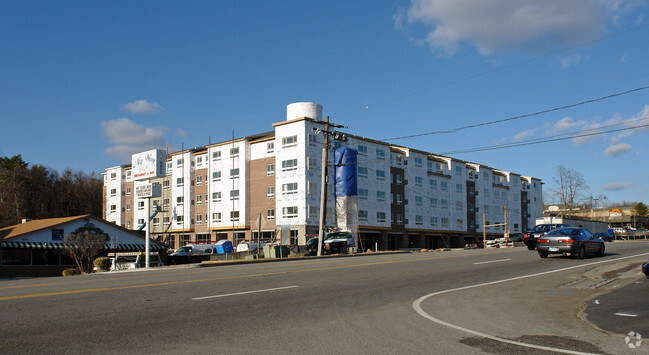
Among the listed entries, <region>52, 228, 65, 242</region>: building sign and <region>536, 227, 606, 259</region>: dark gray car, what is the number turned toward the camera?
1

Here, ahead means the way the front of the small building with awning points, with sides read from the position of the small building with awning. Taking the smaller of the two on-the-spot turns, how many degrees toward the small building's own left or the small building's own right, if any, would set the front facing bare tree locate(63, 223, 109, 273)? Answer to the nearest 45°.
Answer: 0° — it already faces it

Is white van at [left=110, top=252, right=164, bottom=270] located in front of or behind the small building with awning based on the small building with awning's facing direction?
in front

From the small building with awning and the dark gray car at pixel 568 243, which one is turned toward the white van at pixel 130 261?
the small building with awning

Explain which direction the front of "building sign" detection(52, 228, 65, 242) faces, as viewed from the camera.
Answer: facing the viewer

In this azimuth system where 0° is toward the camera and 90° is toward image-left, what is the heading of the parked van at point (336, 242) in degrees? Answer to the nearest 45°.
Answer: approximately 45°

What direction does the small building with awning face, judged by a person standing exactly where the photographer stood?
facing the viewer and to the right of the viewer

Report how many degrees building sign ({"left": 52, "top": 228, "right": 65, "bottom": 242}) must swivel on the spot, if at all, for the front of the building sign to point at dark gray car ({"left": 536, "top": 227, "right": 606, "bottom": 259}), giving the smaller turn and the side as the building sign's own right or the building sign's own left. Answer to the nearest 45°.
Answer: approximately 45° to the building sign's own left

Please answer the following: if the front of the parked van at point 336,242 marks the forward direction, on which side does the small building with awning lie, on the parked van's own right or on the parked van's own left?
on the parked van's own right

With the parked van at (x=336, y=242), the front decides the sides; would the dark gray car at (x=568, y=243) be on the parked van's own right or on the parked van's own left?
on the parked van's own left
